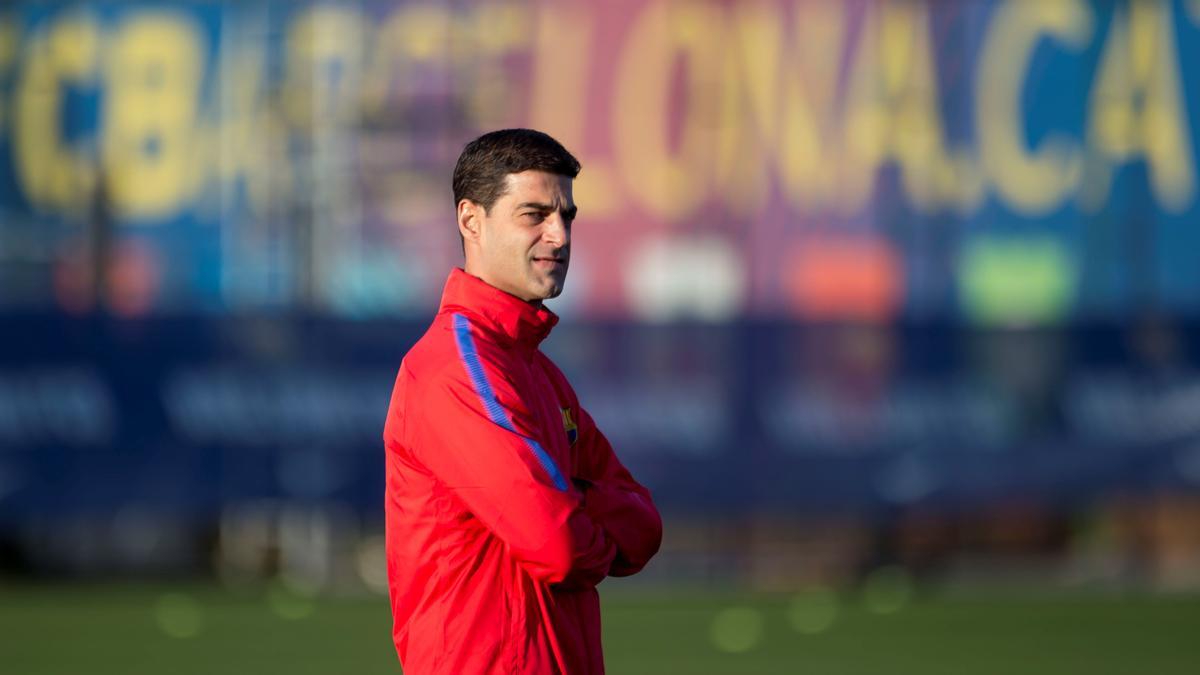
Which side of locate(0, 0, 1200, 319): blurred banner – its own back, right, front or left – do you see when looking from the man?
front

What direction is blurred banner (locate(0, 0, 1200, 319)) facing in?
toward the camera
